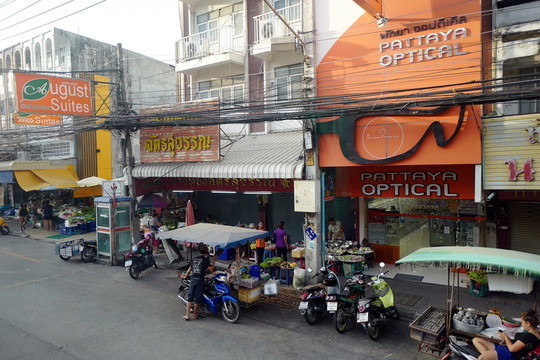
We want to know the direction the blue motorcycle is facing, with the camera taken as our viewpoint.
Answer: facing the viewer and to the right of the viewer

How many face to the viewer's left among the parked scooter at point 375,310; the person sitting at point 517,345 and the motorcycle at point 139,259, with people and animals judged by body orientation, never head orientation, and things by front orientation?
1

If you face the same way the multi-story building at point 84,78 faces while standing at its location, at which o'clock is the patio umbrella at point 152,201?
The patio umbrella is roughly at 10 o'clock from the multi-story building.

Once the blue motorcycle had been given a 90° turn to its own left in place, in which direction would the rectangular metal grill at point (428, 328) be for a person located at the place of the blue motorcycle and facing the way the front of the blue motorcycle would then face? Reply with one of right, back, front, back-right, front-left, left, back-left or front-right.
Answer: right

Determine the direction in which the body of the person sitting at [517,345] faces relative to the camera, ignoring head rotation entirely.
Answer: to the viewer's left

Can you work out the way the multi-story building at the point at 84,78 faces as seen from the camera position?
facing the viewer and to the left of the viewer

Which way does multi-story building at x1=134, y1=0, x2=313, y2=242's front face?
toward the camera

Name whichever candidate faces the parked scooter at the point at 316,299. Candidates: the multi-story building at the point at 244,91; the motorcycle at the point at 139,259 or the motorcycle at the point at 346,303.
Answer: the multi-story building

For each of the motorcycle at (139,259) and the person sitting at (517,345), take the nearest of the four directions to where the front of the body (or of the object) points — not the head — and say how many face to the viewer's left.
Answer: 1
